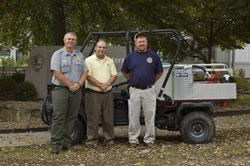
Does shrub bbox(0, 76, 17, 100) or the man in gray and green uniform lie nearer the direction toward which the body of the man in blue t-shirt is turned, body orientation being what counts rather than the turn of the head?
the man in gray and green uniform

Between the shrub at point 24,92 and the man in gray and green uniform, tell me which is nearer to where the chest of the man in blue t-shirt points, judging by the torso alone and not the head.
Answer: the man in gray and green uniform

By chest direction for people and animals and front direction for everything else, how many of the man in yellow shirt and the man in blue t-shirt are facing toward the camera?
2

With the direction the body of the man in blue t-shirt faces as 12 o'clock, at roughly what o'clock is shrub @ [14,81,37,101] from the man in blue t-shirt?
The shrub is roughly at 5 o'clock from the man in blue t-shirt.

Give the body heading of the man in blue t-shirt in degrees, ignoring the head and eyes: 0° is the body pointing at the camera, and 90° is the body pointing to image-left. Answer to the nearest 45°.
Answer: approximately 0°

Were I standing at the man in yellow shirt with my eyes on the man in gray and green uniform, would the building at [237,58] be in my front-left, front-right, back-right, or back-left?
back-right

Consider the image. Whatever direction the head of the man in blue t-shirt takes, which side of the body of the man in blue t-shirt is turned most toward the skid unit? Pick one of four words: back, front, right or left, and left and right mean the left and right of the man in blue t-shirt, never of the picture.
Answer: left

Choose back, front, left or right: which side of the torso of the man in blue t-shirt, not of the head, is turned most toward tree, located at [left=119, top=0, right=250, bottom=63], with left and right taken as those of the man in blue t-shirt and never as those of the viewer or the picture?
back

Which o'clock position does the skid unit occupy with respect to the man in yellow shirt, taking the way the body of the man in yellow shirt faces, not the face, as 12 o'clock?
The skid unit is roughly at 9 o'clock from the man in yellow shirt.

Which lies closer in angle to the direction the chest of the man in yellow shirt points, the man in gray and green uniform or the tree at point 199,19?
the man in gray and green uniform
